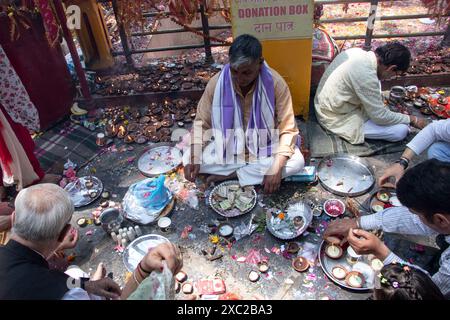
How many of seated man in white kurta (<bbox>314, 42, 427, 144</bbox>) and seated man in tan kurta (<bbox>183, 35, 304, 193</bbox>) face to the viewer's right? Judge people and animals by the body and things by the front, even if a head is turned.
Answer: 1

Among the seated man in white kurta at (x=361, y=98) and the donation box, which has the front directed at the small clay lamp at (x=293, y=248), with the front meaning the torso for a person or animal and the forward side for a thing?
the donation box

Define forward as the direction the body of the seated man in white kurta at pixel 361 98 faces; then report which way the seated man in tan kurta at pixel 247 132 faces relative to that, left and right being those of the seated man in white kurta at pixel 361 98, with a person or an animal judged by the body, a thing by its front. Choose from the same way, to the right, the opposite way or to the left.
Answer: to the right

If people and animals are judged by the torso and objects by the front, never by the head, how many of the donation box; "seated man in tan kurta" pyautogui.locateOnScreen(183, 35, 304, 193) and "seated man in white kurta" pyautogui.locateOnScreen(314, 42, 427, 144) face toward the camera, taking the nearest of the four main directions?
2

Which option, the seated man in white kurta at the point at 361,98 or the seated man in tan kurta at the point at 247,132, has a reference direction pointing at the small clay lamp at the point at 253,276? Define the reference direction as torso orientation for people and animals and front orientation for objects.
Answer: the seated man in tan kurta at the point at 247,132

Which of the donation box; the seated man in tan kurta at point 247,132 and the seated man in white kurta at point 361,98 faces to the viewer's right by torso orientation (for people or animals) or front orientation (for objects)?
the seated man in white kurta at point 361,98

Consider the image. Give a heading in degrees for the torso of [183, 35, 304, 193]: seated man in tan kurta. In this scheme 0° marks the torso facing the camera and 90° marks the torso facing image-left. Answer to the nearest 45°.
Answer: approximately 0°

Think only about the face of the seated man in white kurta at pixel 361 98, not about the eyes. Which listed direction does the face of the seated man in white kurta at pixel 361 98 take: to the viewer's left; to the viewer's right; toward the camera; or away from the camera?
to the viewer's right

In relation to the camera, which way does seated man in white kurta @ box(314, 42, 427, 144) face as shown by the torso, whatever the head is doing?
to the viewer's right

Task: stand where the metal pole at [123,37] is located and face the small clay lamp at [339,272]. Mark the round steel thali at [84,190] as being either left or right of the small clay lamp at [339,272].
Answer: right

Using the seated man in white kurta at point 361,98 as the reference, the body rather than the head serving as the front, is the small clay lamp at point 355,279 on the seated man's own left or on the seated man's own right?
on the seated man's own right

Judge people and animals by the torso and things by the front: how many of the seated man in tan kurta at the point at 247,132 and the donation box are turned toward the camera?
2

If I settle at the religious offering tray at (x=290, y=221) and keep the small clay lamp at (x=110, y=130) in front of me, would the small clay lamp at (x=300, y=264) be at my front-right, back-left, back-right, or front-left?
back-left
